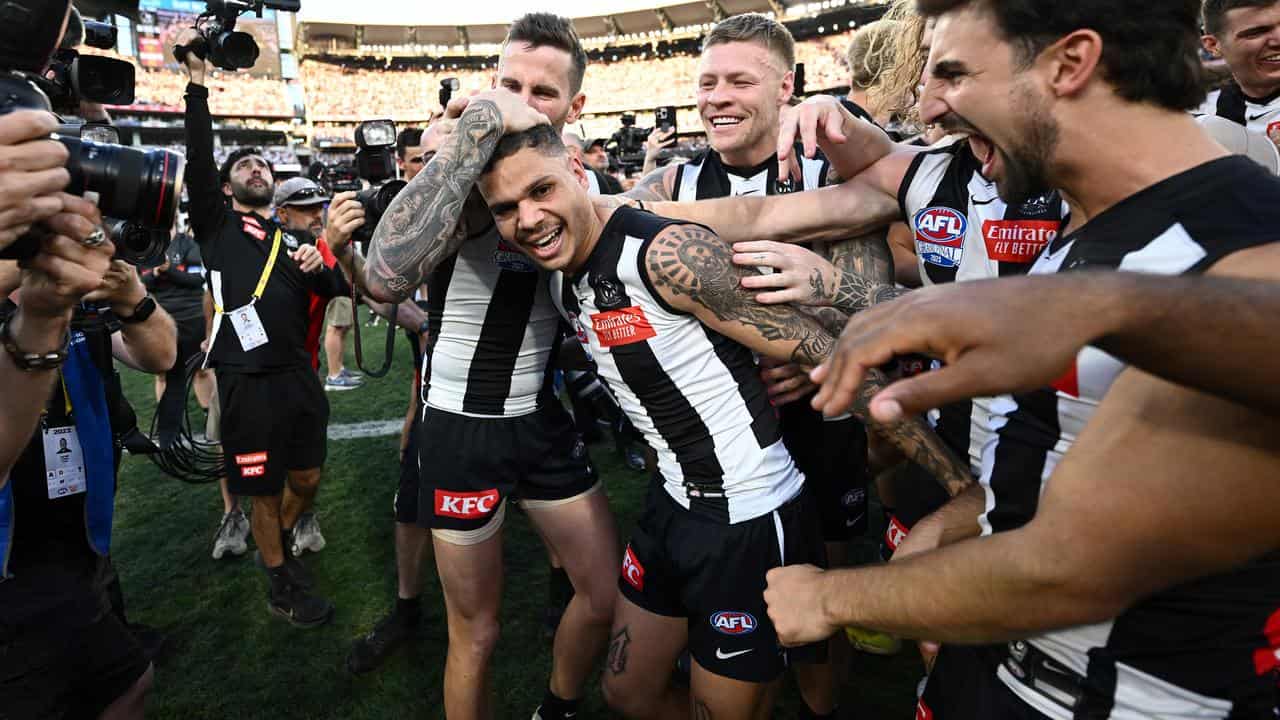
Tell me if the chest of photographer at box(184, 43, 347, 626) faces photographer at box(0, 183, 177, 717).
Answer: no

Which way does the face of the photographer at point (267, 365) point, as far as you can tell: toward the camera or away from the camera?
toward the camera

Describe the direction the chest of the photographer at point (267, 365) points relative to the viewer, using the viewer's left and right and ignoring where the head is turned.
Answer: facing the viewer and to the right of the viewer
